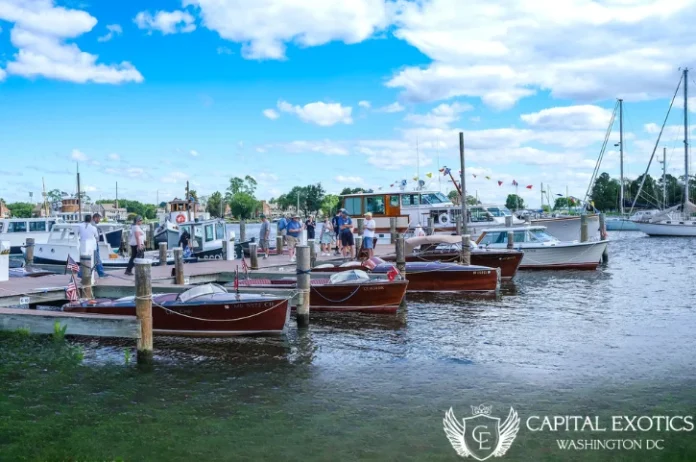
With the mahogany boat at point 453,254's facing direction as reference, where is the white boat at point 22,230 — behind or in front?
behind

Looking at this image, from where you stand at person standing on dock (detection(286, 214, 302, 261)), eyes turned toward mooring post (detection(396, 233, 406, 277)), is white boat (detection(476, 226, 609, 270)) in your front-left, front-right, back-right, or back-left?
front-left

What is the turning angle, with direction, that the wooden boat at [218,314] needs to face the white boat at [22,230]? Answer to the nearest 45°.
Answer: approximately 135° to its left

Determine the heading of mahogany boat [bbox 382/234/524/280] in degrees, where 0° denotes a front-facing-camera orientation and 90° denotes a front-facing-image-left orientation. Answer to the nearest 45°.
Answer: approximately 315°

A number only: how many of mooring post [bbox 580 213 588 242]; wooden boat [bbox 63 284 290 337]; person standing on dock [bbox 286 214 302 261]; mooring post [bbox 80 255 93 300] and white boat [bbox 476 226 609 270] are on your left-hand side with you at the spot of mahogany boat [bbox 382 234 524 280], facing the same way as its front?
2

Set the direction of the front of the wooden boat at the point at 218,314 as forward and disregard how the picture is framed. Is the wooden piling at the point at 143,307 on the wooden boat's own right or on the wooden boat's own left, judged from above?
on the wooden boat's own right
